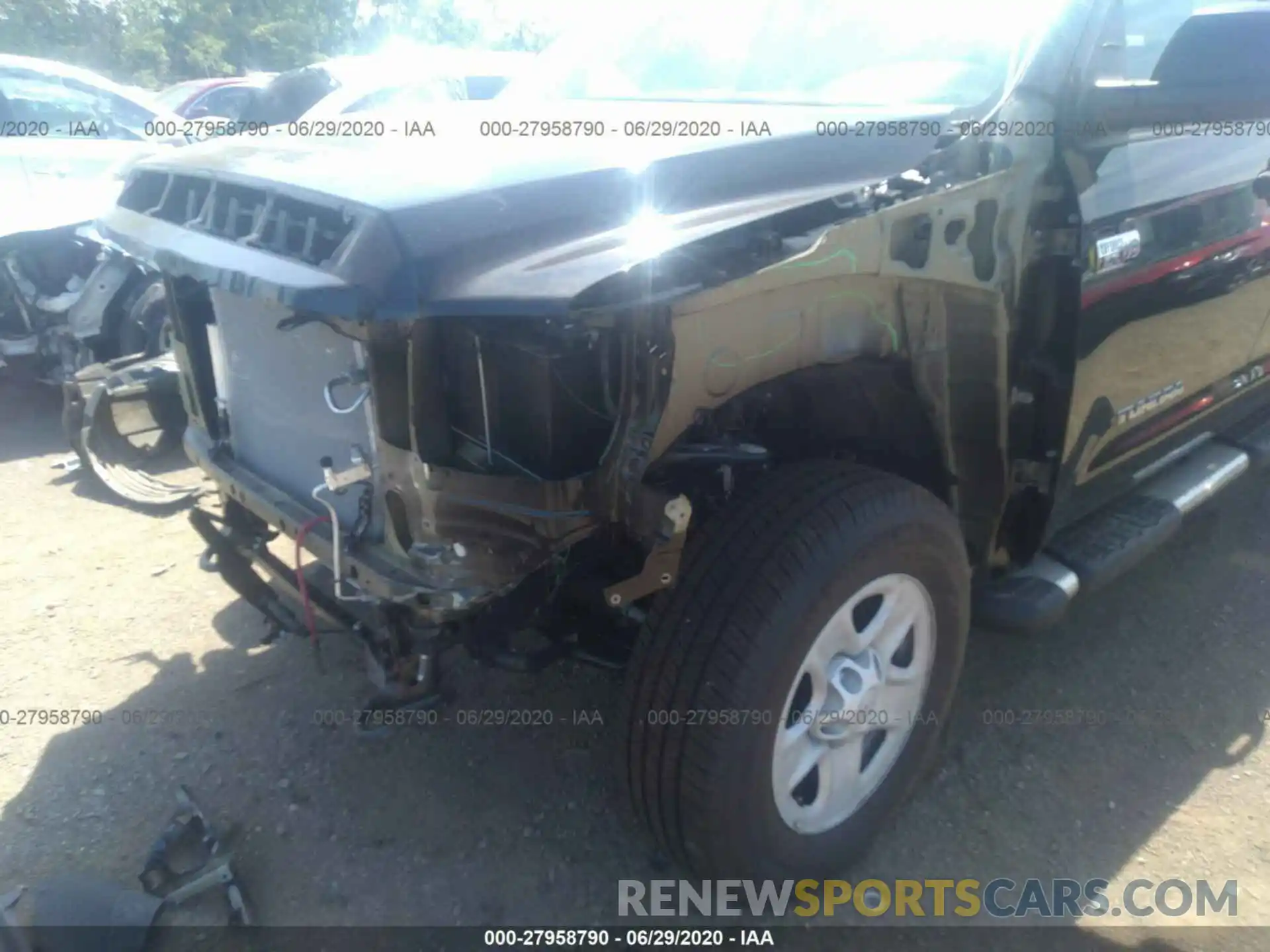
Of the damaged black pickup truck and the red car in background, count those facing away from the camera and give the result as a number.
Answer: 0

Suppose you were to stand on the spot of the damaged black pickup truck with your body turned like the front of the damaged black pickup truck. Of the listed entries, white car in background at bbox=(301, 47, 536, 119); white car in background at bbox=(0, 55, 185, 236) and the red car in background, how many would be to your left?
0

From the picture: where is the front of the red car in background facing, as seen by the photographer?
facing the viewer and to the left of the viewer

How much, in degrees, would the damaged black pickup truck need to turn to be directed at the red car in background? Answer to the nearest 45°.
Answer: approximately 90° to its right

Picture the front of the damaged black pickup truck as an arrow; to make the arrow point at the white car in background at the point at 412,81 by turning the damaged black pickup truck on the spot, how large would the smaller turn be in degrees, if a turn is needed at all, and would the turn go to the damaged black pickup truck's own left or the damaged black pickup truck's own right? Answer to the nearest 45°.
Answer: approximately 135° to the damaged black pickup truck's own right

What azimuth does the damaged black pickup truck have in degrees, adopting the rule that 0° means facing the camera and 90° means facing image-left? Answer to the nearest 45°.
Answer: approximately 45°

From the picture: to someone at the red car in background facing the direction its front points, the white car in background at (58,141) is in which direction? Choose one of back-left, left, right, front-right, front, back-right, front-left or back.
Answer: front-left

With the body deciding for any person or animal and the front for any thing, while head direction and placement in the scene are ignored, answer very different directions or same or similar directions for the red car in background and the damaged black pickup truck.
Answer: same or similar directions

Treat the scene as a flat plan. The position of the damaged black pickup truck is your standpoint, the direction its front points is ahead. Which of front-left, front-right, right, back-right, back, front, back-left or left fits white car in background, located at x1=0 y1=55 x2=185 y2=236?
right

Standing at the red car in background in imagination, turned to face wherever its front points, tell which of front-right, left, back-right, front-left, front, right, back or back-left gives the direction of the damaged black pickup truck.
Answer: front-left

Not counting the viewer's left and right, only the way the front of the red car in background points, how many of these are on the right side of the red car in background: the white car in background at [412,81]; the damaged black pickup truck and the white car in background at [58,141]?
0
